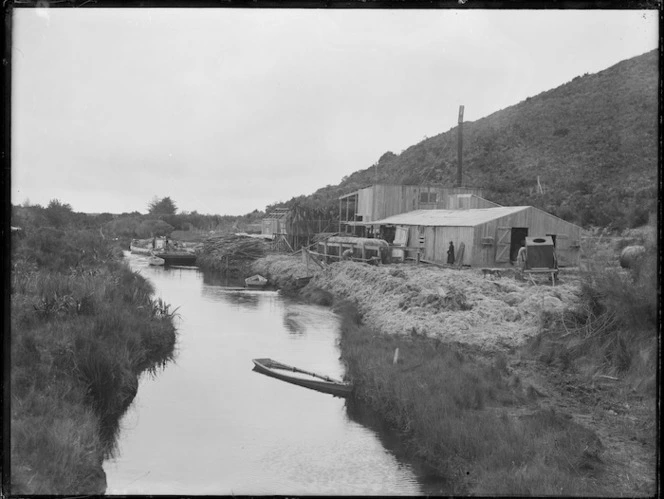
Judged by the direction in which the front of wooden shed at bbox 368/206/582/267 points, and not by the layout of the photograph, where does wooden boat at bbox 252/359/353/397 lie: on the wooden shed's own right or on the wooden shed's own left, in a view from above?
on the wooden shed's own right

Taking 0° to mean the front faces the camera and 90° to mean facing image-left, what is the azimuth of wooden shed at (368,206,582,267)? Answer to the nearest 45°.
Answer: approximately 315°

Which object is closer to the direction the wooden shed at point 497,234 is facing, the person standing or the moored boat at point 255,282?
the person standing
